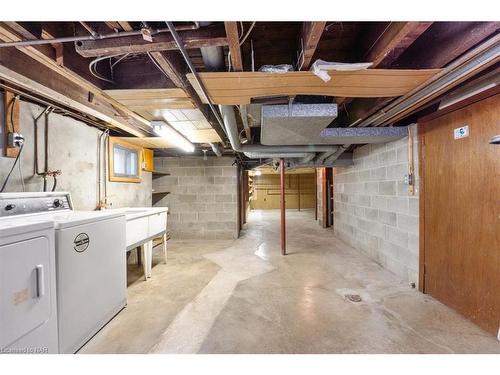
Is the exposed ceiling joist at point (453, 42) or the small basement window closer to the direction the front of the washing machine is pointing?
the exposed ceiling joist

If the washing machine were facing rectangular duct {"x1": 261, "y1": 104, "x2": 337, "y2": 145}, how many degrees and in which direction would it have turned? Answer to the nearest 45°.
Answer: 0° — it already faces it

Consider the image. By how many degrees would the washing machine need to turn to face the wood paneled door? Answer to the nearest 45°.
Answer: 0° — it already faces it

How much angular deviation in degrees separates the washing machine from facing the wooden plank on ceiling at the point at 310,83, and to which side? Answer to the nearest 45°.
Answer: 0° — it already faces it

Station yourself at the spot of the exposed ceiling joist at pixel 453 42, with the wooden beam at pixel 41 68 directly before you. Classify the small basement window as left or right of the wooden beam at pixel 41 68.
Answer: right

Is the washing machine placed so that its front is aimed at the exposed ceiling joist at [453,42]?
yes

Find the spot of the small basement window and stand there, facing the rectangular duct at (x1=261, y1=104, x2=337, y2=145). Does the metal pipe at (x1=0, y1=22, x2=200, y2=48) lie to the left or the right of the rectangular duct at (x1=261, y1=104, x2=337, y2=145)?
right

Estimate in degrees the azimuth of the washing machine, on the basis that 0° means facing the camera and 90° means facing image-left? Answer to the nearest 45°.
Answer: approximately 315°
